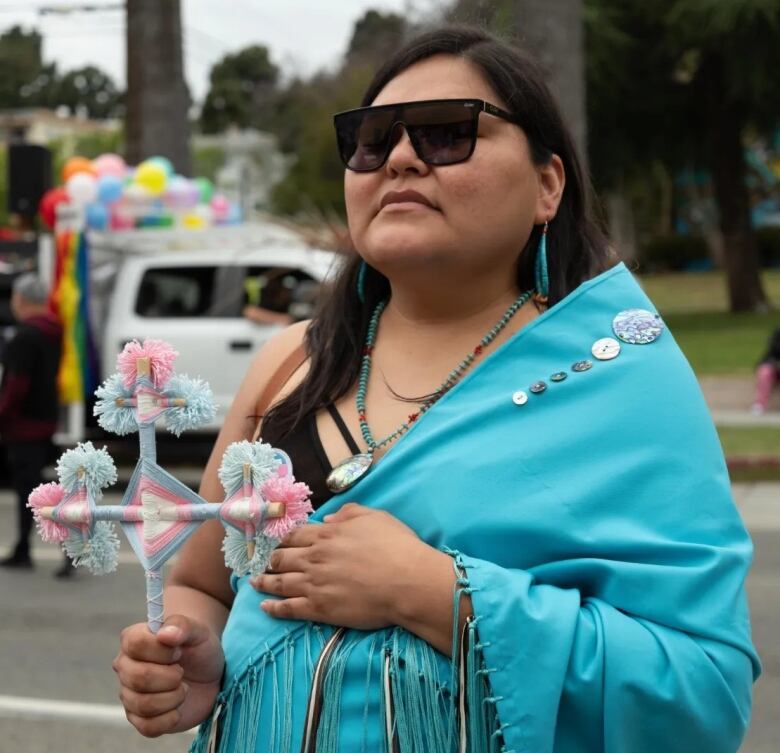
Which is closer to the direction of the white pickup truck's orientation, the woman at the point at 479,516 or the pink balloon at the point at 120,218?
the woman

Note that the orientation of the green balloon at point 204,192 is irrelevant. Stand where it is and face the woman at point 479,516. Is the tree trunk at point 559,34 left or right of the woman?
left

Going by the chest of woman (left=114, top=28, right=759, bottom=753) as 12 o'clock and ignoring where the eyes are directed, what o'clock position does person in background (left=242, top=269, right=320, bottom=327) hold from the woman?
The person in background is roughly at 4 o'clock from the woman.

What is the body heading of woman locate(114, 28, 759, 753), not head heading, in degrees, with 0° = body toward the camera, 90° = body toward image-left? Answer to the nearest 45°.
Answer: approximately 45°

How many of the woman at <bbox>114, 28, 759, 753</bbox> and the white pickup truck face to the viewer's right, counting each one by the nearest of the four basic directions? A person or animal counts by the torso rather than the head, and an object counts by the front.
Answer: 1

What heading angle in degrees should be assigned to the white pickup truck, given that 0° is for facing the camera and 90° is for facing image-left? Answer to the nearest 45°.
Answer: approximately 270°

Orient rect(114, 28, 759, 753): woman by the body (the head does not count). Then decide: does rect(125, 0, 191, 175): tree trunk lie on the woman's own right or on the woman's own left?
on the woman's own right

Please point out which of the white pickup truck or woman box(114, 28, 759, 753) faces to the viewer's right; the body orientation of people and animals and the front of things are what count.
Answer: the white pickup truck

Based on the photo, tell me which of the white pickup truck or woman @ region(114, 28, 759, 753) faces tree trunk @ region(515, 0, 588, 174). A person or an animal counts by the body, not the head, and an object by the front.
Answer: the white pickup truck

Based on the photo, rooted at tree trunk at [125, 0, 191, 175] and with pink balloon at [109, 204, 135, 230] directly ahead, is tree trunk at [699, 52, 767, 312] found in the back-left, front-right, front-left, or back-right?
back-left

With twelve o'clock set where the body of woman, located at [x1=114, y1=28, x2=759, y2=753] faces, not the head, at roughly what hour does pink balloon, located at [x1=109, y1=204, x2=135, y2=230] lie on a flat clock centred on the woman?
The pink balloon is roughly at 4 o'clock from the woman.

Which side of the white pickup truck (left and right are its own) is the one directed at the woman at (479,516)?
right
